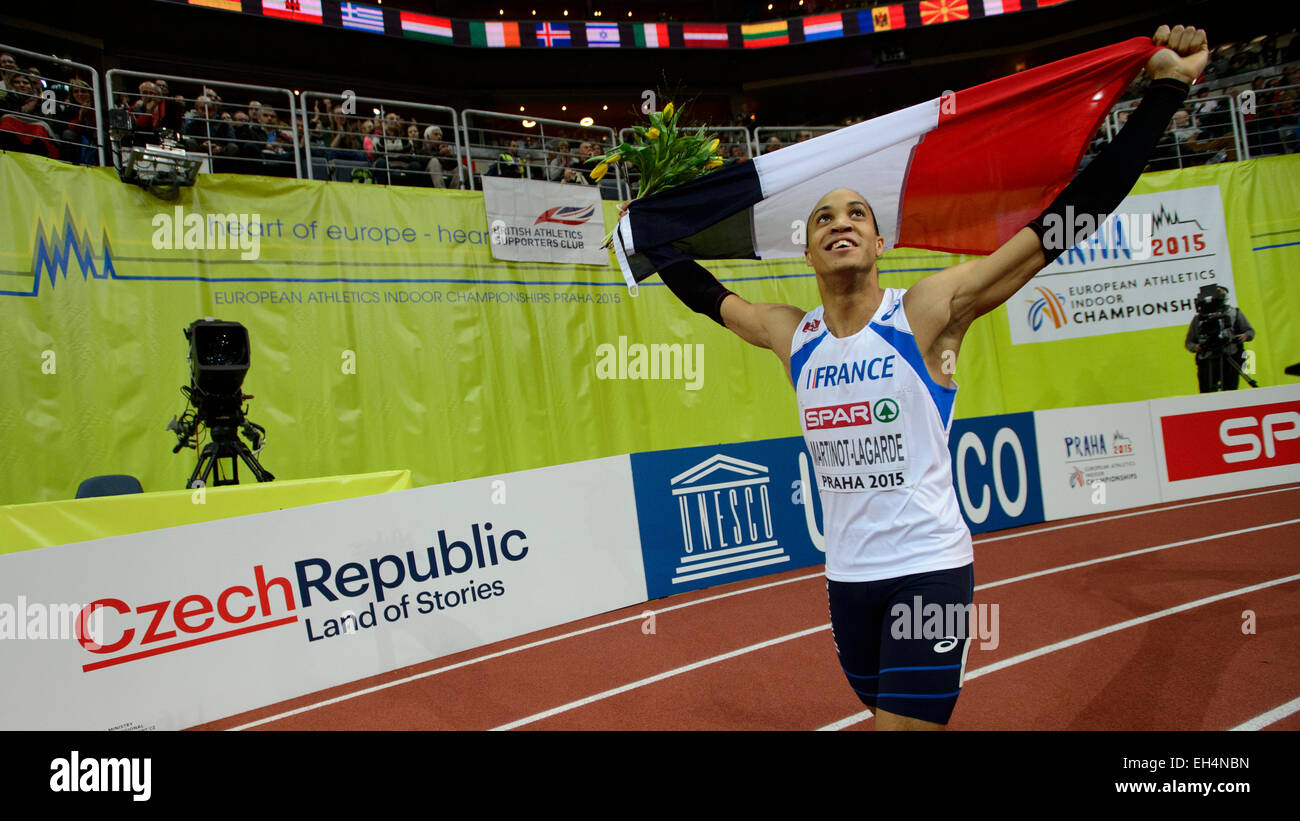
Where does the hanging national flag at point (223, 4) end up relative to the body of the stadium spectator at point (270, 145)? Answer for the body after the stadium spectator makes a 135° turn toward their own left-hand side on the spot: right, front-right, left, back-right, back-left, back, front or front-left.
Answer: front

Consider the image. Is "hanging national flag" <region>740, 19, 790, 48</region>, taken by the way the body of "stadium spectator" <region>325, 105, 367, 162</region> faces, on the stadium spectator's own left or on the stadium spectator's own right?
on the stadium spectator's own left

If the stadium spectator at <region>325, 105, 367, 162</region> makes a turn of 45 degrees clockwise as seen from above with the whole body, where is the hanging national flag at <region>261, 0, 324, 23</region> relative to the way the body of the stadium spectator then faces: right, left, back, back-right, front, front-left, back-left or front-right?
back-right

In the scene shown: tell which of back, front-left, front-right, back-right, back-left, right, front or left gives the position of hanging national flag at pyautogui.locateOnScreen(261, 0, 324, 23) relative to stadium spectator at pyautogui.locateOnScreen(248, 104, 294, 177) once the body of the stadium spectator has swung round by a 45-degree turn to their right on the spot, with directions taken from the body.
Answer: back

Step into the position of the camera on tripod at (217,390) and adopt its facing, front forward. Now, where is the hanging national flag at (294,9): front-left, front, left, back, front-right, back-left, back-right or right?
back

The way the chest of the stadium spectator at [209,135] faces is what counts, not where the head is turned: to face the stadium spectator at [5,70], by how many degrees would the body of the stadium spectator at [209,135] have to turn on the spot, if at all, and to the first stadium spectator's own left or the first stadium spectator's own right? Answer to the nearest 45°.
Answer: approximately 90° to the first stadium spectator's own right

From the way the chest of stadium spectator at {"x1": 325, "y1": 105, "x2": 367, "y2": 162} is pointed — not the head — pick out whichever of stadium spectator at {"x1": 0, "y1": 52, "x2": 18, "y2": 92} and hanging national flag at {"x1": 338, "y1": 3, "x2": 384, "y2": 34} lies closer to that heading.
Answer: the stadium spectator

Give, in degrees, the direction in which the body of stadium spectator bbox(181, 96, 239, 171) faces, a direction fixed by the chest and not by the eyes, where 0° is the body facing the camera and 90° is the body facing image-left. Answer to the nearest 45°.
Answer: approximately 0°
